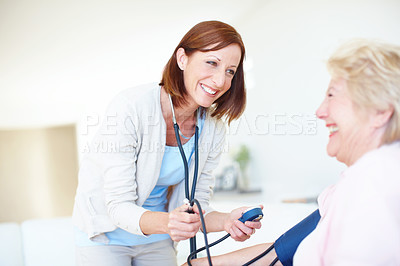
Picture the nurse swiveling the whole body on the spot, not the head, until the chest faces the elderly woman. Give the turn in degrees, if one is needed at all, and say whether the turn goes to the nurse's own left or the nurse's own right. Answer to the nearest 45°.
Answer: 0° — they already face them

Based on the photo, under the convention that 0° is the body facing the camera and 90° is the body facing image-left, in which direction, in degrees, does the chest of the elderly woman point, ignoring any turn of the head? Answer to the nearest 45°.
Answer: approximately 90°

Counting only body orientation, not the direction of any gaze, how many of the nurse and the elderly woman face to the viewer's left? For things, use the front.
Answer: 1

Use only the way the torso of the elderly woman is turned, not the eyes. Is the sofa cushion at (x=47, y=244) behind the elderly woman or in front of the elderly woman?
in front

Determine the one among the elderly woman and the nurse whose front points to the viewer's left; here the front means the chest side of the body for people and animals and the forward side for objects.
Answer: the elderly woman

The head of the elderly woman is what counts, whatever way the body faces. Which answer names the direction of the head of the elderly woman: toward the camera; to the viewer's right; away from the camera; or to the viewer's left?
to the viewer's left

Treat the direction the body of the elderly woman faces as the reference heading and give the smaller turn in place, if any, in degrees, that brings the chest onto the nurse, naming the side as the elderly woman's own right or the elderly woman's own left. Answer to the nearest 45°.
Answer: approximately 45° to the elderly woman's own right

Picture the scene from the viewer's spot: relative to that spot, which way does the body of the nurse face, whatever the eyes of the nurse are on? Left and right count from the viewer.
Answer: facing the viewer and to the right of the viewer

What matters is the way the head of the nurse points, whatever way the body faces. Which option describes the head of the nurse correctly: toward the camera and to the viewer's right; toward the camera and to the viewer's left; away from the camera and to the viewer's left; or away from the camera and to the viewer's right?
toward the camera and to the viewer's right
